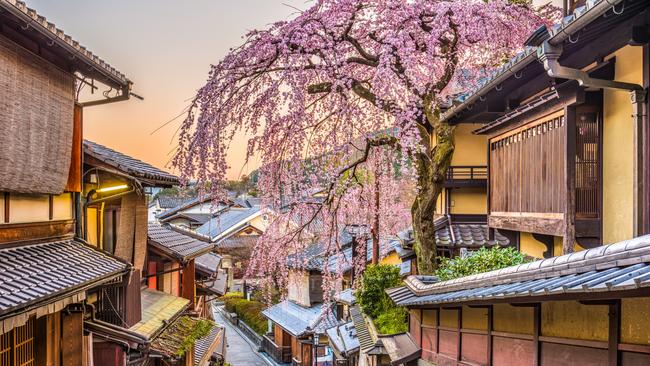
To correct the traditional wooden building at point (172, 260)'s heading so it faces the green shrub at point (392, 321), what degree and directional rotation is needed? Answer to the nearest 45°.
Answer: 0° — it already faces it

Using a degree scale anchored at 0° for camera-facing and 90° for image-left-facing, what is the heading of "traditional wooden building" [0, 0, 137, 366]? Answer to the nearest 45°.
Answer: approximately 315°

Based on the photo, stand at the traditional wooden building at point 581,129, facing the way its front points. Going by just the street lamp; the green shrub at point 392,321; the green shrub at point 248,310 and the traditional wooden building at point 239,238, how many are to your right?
4

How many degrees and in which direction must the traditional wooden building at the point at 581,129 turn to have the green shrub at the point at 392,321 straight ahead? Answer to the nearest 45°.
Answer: approximately 90° to its right

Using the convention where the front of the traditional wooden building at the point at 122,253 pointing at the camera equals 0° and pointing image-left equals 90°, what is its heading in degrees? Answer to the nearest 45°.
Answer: approximately 315°
